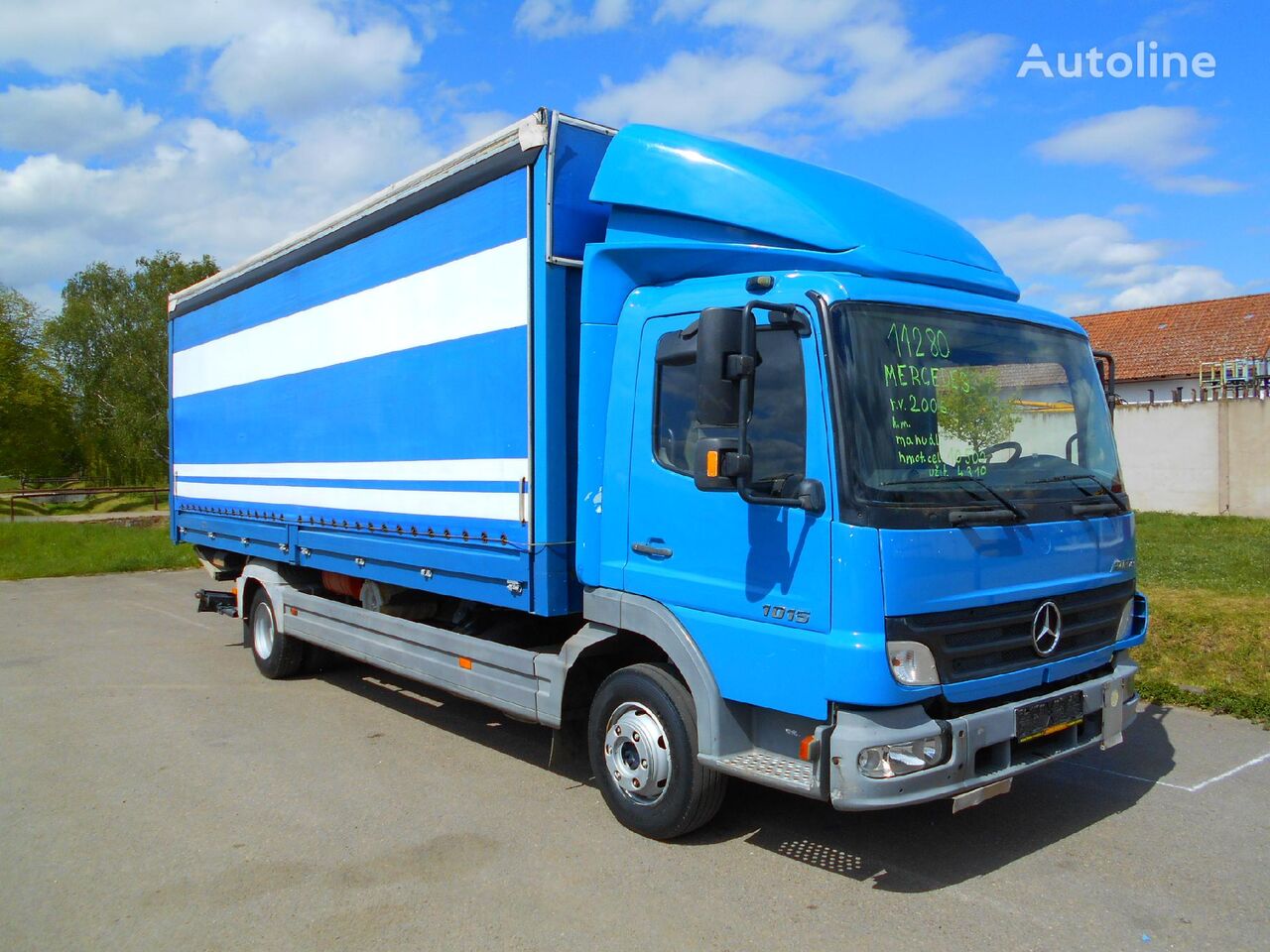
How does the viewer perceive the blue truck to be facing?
facing the viewer and to the right of the viewer

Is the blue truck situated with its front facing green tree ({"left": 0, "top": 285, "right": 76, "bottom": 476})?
no
